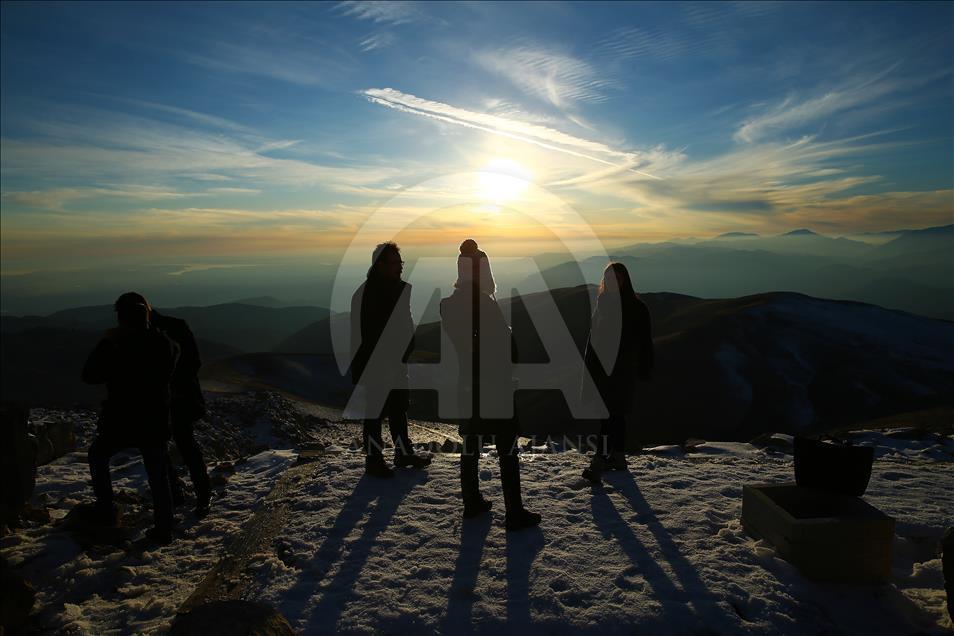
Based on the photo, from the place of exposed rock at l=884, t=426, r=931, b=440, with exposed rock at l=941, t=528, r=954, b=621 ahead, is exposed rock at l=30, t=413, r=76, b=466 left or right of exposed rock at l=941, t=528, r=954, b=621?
right

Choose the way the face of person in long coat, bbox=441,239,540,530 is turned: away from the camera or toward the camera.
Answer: away from the camera

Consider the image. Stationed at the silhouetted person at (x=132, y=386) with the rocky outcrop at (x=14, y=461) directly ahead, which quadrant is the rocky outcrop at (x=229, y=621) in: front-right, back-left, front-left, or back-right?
back-left

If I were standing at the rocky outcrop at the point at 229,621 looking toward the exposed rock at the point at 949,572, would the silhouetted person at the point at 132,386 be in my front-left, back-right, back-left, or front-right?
back-left

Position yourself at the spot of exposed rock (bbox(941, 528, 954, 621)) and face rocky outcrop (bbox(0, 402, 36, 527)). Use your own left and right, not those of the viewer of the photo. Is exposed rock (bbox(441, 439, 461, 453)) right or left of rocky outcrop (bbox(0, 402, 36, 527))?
right

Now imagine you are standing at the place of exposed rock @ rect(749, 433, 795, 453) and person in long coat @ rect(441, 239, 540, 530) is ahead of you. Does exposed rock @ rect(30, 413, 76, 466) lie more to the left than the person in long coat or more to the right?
right

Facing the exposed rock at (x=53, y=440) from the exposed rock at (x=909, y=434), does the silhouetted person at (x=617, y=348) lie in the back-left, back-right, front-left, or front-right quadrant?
front-left
